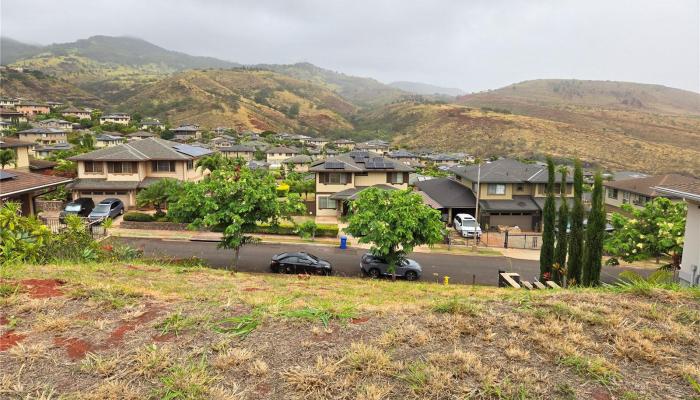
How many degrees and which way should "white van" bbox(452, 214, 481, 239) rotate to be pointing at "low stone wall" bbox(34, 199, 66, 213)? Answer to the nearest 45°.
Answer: approximately 135° to its right

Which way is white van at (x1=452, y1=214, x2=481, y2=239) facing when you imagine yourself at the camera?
facing the viewer and to the right of the viewer

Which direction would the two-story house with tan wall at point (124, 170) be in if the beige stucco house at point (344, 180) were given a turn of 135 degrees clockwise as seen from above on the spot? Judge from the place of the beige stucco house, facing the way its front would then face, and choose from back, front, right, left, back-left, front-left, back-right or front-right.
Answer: front-left

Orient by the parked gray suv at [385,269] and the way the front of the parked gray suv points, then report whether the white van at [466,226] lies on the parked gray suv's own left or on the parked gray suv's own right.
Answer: on the parked gray suv's own left

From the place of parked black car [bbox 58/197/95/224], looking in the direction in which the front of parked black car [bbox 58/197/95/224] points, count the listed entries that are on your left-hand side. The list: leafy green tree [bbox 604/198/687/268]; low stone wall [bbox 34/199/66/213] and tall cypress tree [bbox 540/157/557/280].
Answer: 2

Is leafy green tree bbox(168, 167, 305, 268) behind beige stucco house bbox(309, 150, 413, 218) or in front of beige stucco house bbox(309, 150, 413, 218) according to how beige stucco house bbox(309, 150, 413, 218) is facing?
in front

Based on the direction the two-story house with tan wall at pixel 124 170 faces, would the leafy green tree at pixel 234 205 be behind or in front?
in front

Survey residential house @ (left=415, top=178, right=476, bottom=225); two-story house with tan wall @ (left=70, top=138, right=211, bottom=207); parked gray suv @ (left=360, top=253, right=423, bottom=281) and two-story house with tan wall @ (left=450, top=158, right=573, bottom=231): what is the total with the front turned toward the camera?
3

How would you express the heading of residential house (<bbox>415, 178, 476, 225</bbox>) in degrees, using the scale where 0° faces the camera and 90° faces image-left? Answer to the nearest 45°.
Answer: approximately 0°

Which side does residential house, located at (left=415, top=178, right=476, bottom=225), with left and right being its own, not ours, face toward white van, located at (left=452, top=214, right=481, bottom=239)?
front

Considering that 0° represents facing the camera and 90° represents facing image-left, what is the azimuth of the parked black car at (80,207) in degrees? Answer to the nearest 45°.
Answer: approximately 45°
